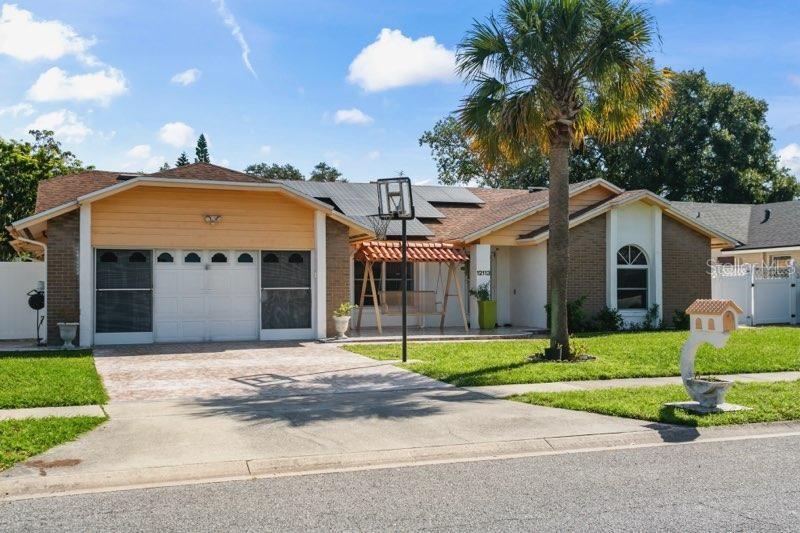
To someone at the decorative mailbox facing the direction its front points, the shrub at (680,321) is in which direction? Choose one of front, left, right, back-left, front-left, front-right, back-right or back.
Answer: back-left

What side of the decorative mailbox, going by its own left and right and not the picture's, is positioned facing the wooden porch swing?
back

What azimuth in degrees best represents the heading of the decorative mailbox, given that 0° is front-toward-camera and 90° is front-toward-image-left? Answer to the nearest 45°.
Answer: approximately 315°

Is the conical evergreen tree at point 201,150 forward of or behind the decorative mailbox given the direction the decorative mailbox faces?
behind

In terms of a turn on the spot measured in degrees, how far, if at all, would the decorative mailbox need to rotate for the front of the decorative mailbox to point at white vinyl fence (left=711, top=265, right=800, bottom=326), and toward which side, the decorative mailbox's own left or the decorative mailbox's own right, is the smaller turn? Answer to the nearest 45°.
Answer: approximately 135° to the decorative mailbox's own left

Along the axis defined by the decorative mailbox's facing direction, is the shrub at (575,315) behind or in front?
behind

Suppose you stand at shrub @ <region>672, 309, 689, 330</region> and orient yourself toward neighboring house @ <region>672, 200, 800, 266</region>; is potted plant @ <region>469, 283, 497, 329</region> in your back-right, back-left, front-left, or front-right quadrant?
back-left
